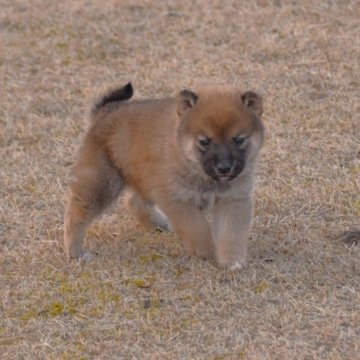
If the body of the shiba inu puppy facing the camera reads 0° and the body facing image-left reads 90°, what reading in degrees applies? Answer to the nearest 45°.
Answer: approximately 315°
